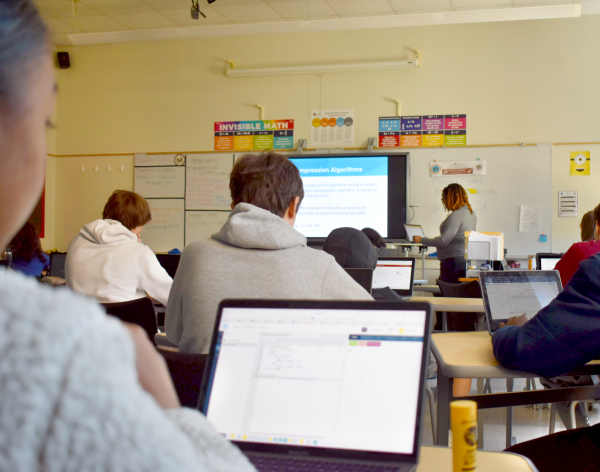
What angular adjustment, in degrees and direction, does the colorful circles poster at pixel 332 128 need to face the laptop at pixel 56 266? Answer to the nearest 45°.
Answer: approximately 45° to its right

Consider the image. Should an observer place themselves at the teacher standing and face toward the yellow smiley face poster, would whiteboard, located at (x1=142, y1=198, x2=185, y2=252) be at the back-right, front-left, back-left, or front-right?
back-left

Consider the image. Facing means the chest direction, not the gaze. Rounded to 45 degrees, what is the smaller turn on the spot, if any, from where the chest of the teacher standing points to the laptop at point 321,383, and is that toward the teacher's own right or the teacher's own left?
approximately 90° to the teacher's own left

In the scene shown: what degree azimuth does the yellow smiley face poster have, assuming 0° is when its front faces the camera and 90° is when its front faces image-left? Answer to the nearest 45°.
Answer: approximately 0°

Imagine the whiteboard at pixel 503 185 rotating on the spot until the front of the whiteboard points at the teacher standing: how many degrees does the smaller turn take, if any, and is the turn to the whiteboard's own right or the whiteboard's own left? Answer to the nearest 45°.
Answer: approximately 45° to the whiteboard's own right

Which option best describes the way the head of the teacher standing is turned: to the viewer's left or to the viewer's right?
to the viewer's left

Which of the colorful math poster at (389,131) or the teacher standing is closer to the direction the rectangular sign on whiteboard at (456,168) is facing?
the teacher standing

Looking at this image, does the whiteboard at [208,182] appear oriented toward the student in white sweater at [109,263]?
yes

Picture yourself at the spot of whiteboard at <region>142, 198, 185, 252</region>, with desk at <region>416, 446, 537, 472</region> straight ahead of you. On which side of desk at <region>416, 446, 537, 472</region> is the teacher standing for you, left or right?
left
